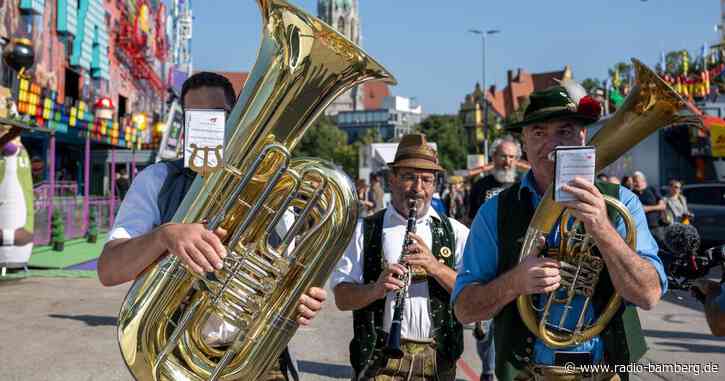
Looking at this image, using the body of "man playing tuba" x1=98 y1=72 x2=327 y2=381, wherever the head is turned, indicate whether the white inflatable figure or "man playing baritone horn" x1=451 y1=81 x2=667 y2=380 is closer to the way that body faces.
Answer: the man playing baritone horn

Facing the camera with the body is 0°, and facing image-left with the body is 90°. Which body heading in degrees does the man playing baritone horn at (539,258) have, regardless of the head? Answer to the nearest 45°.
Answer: approximately 0°

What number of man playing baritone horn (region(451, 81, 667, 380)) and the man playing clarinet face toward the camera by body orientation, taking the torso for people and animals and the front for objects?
2

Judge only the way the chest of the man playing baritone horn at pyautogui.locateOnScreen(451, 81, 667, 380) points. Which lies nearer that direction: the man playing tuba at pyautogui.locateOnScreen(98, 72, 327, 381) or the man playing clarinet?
the man playing tuba

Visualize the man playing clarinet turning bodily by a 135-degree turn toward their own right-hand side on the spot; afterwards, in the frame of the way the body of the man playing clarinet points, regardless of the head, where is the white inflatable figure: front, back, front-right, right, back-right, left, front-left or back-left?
front

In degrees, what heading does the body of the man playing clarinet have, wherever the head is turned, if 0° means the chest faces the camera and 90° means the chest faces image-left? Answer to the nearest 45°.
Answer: approximately 0°

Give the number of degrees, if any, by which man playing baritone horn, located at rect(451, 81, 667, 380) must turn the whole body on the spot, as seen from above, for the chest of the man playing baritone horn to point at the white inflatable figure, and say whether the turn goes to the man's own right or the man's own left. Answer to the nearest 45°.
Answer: approximately 135° to the man's own right

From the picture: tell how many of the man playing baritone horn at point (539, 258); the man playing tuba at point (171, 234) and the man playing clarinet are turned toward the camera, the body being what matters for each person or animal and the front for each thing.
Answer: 3
